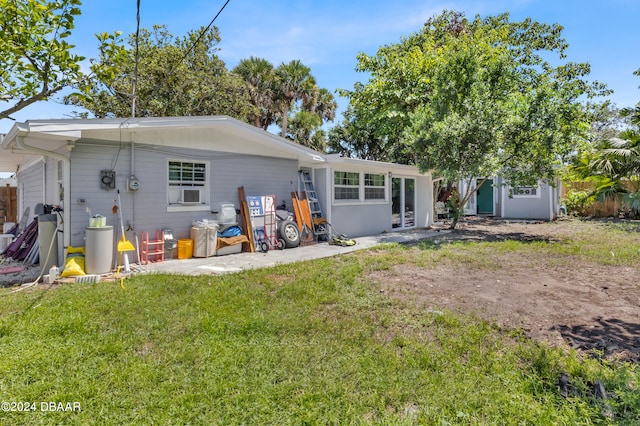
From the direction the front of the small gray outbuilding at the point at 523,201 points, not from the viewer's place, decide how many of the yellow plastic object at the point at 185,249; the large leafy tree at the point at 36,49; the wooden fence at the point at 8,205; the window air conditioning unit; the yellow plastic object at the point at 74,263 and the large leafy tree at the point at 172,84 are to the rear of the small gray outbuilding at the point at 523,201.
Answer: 0

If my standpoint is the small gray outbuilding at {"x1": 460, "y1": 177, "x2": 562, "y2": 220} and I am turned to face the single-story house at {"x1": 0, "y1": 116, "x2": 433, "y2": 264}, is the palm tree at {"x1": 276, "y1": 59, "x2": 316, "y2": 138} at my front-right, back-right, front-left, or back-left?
front-right

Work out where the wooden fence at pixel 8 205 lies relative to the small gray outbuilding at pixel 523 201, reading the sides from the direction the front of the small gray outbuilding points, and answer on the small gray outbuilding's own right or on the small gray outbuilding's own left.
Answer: on the small gray outbuilding's own right

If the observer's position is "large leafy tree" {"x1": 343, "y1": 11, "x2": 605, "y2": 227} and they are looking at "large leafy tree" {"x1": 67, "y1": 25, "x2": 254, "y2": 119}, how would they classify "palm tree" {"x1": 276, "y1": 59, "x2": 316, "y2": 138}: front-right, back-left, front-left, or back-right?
front-right

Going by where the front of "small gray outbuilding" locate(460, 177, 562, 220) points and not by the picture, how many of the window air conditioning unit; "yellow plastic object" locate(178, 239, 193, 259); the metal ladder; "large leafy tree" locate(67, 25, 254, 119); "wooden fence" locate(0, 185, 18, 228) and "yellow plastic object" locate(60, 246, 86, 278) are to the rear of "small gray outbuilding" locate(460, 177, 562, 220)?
0

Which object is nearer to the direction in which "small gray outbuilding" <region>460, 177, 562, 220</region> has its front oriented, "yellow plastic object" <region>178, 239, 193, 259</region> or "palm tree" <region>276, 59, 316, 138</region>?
the yellow plastic object

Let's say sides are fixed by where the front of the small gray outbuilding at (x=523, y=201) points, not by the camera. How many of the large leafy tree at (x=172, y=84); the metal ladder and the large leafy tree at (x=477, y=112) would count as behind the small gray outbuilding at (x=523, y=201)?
0

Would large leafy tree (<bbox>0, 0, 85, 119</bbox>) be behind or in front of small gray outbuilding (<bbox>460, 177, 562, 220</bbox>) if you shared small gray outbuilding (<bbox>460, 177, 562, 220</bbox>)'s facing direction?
in front

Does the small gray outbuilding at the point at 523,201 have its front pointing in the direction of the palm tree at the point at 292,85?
no

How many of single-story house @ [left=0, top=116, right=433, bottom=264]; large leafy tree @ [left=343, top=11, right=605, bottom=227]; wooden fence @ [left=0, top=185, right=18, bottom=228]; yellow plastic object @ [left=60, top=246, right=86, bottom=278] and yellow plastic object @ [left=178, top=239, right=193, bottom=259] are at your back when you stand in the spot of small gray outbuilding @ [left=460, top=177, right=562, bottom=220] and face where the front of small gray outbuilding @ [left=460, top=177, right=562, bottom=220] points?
0

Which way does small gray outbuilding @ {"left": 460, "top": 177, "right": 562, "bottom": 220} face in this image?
toward the camera

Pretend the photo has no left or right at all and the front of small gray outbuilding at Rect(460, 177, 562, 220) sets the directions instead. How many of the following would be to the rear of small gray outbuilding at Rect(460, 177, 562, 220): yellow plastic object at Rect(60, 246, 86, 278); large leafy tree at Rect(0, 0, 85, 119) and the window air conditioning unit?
0

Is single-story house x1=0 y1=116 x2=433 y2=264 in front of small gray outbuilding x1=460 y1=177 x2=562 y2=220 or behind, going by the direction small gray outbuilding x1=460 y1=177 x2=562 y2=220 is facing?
in front
